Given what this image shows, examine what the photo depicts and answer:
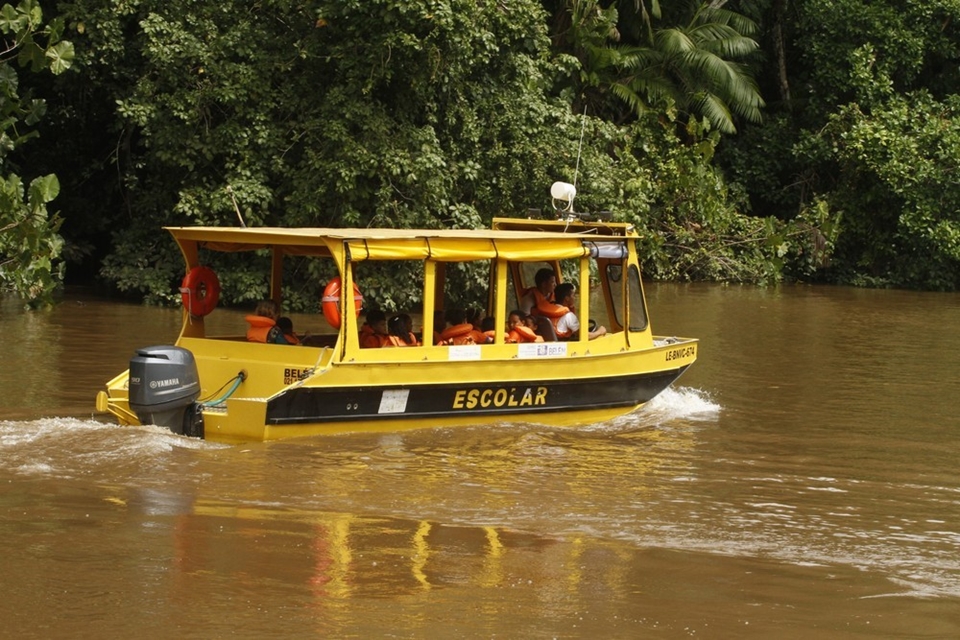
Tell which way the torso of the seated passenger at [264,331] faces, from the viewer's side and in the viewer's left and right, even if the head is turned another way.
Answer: facing away from the viewer and to the right of the viewer

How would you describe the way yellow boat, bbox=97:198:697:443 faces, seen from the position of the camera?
facing away from the viewer and to the right of the viewer

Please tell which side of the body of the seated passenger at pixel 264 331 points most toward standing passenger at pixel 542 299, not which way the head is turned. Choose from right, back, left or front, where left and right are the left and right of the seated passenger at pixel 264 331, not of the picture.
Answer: front
